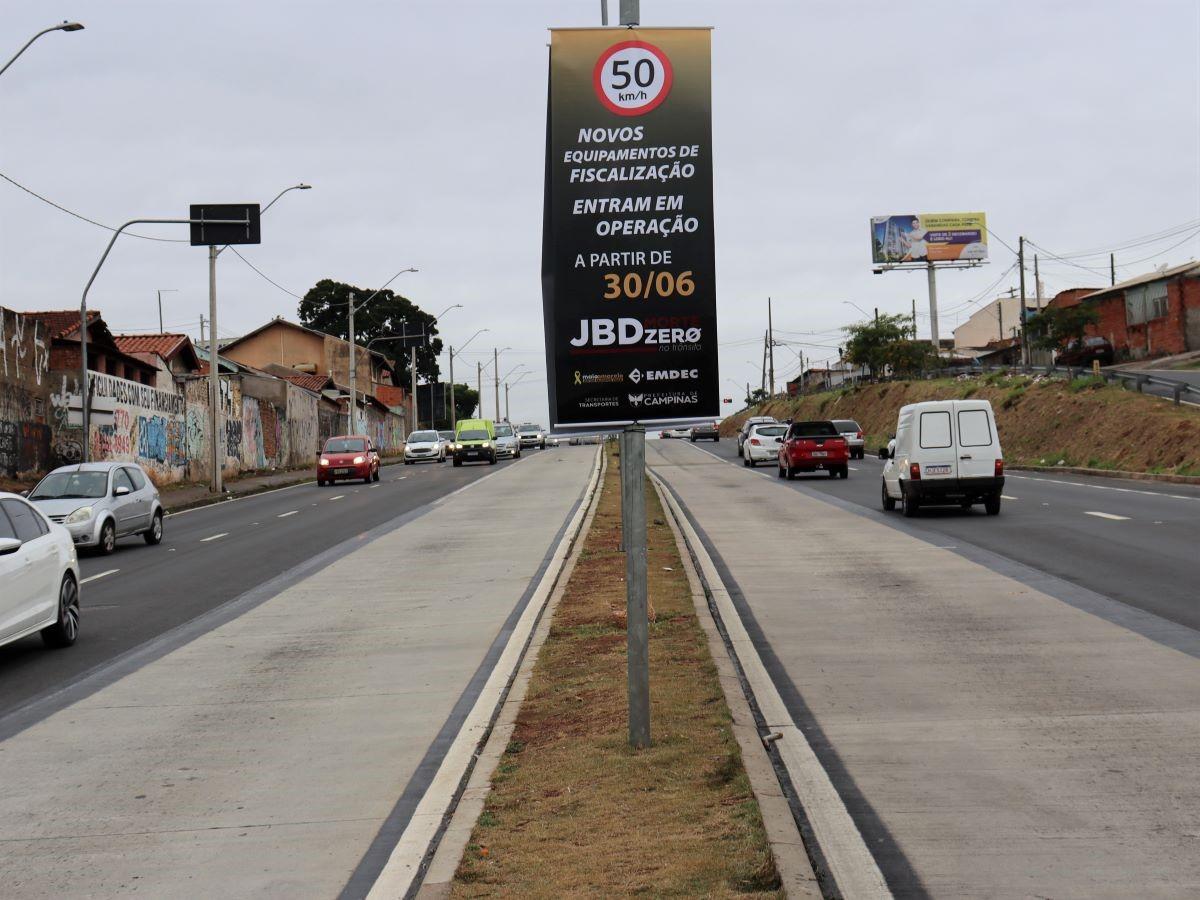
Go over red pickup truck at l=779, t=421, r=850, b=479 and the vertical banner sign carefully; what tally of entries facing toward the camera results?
1

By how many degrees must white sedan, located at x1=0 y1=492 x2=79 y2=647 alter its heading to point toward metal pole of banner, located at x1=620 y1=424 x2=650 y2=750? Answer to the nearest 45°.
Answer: approximately 90° to its left

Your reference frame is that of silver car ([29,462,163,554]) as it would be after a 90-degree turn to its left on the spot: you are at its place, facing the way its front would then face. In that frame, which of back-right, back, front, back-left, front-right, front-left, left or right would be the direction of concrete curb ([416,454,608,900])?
front-right

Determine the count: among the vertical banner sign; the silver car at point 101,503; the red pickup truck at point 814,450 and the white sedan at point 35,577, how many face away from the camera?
1

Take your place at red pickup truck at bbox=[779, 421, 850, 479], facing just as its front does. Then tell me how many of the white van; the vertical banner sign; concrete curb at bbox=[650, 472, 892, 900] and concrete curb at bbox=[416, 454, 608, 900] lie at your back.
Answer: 4

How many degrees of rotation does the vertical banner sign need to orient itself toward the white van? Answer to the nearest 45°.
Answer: approximately 180°

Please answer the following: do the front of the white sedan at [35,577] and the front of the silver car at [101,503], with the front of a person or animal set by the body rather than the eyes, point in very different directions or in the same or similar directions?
same or similar directions

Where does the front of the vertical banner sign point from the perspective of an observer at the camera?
facing the viewer

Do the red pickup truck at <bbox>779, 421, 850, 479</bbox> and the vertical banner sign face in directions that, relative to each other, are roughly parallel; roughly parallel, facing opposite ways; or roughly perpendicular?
roughly parallel, facing opposite ways

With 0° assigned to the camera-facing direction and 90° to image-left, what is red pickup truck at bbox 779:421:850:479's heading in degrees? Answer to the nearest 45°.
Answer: approximately 180°

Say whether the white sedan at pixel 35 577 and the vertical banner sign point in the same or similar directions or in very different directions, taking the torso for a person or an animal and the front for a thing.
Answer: same or similar directions

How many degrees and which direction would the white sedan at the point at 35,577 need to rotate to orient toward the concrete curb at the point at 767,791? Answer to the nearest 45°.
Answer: approximately 90° to its left

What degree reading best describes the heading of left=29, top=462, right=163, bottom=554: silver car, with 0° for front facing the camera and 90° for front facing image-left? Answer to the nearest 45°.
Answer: approximately 45°
